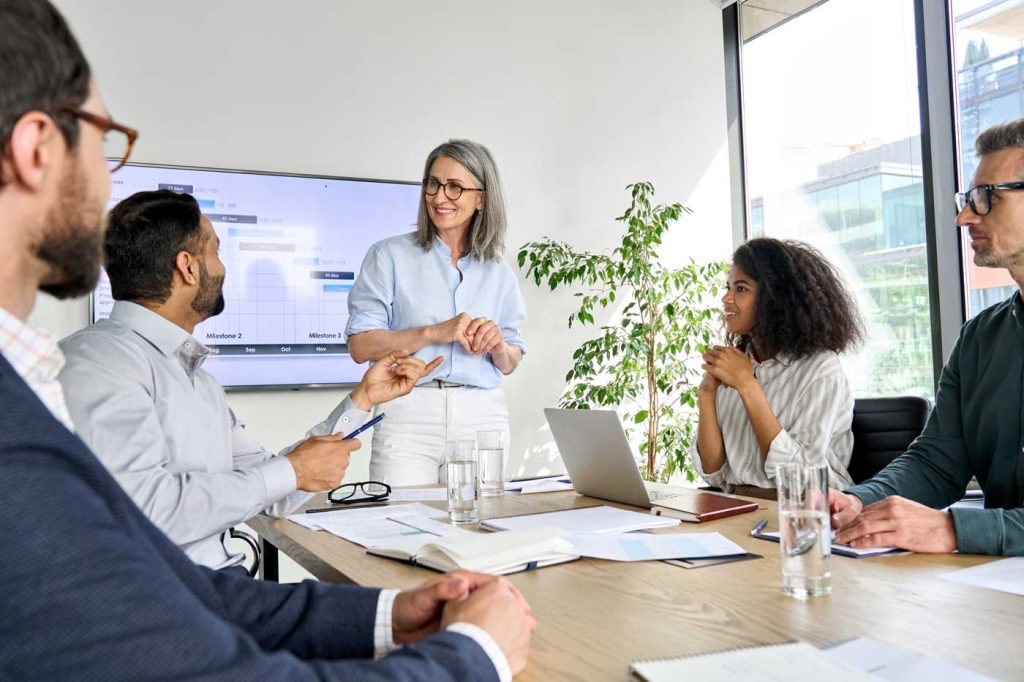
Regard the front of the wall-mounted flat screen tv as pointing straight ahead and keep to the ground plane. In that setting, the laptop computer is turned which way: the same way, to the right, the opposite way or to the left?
to the left

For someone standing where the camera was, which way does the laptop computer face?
facing away from the viewer and to the right of the viewer

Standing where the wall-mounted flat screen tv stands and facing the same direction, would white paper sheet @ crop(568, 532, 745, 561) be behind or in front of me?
in front

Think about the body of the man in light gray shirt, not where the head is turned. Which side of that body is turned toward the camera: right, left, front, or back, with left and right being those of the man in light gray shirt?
right

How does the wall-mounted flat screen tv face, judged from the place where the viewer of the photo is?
facing the viewer and to the right of the viewer

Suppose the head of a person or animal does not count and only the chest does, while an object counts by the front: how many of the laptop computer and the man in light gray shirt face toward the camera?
0

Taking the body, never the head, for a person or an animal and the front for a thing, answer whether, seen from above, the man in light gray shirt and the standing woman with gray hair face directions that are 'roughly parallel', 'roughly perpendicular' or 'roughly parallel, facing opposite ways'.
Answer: roughly perpendicular

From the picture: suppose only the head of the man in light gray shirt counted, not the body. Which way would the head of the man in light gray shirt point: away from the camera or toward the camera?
away from the camera

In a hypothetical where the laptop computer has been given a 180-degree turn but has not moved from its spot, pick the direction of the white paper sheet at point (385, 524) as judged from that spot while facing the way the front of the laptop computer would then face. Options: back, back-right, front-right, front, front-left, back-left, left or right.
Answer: front

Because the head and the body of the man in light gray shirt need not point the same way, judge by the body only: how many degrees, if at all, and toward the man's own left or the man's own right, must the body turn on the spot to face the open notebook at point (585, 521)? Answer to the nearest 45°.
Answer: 0° — they already face it

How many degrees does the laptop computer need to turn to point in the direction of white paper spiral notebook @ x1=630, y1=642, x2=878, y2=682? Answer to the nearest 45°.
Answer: approximately 135° to its right

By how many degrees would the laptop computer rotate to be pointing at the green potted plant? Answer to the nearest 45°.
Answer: approximately 45° to its left

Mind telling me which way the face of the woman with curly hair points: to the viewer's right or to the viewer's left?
to the viewer's left

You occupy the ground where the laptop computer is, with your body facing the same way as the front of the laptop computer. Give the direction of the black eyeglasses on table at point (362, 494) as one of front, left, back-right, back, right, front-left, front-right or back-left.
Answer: back-left

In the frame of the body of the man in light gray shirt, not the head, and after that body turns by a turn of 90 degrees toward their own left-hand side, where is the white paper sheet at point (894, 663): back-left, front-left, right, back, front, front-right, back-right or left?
back-right
